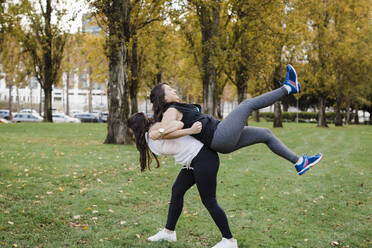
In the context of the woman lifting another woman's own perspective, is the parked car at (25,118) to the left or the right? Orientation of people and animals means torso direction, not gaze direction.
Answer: on their right

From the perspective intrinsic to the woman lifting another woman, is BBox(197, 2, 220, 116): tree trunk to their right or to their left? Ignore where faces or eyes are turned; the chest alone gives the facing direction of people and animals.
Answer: on their right

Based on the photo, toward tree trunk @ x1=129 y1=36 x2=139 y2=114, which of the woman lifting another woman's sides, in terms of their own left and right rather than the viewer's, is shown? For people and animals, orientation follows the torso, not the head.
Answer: right

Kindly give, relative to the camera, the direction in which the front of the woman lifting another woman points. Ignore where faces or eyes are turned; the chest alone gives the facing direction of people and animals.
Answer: facing to the left of the viewer

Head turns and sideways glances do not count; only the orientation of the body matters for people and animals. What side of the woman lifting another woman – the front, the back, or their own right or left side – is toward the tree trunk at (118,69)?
right
